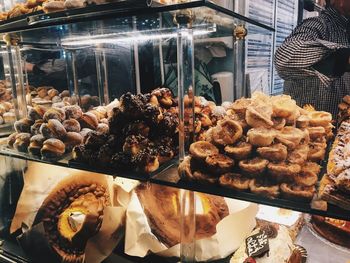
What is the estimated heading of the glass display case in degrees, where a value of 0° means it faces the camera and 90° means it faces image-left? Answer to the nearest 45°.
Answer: approximately 45°
